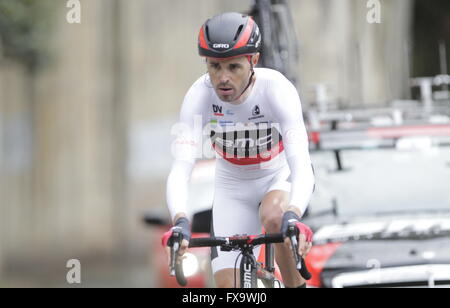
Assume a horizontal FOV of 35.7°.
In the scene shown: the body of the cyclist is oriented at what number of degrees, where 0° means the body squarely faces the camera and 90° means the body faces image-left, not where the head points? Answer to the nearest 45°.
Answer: approximately 0°
